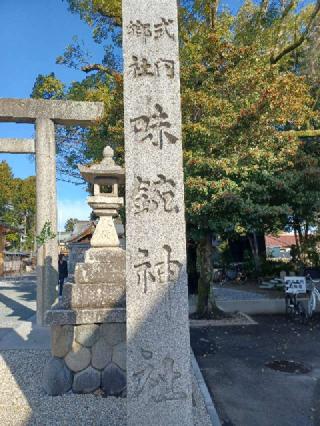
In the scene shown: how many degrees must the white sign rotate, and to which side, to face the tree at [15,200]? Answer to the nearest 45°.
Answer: approximately 135° to its right

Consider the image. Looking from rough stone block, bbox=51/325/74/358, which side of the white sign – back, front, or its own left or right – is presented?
front

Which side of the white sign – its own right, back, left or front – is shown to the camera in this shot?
front

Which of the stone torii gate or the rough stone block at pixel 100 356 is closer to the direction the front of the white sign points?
the rough stone block

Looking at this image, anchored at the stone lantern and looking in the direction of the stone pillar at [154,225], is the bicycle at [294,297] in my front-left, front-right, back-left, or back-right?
back-left

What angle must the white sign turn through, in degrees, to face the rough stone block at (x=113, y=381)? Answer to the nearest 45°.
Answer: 0° — it already faces it

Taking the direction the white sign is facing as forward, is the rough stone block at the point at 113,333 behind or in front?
in front

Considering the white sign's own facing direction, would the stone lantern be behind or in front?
in front

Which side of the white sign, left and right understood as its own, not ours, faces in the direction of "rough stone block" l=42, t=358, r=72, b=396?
front
